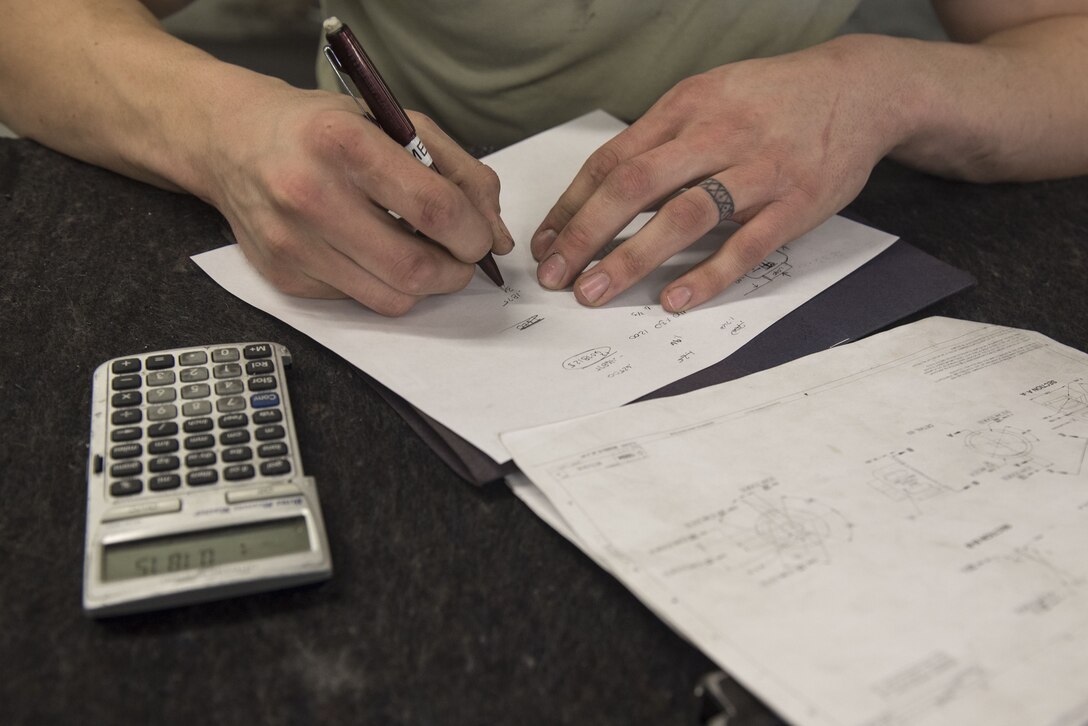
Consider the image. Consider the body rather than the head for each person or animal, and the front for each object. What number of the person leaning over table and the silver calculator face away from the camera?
1

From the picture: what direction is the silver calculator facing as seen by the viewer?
away from the camera

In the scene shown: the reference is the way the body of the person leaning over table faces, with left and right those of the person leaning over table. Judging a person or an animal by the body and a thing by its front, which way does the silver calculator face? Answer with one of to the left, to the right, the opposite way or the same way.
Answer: the opposite way

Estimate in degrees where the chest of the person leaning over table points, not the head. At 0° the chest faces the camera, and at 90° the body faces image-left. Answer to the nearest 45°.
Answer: approximately 0°
